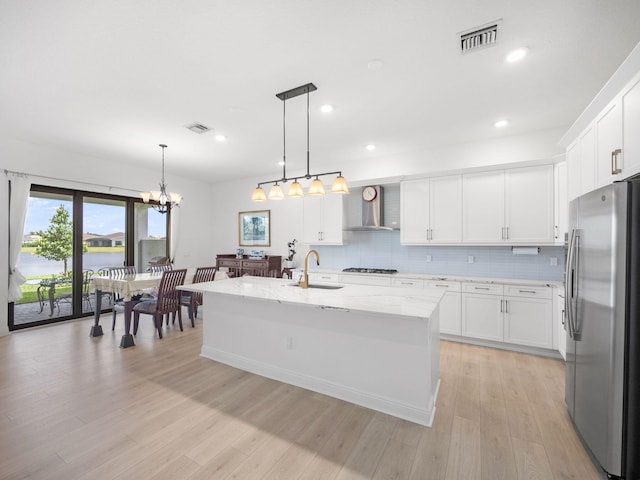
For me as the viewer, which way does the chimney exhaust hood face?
facing the viewer

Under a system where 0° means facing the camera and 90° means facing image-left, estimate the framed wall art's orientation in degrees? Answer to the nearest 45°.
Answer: approximately 45°

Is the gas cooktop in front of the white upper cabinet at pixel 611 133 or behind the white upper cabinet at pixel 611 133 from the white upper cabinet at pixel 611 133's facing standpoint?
in front

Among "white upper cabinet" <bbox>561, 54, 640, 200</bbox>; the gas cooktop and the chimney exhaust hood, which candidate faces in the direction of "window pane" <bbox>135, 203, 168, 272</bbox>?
the white upper cabinet

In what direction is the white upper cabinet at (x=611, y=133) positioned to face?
to the viewer's left

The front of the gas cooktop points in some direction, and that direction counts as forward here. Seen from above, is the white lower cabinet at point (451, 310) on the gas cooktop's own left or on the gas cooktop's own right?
on the gas cooktop's own left

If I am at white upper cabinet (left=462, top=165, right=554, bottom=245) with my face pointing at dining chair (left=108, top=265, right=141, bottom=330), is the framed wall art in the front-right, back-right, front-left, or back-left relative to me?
front-right

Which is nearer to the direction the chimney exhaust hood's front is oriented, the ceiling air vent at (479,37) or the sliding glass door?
the ceiling air vent

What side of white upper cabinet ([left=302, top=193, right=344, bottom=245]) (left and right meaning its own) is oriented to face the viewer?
front

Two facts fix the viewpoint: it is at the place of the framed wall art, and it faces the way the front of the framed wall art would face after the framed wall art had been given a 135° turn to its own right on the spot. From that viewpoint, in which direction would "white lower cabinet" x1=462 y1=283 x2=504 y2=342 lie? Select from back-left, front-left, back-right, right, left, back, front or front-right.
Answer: back-right

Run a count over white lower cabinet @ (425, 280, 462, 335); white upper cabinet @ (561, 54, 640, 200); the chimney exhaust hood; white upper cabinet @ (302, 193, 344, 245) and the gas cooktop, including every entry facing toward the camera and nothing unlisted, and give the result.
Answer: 4

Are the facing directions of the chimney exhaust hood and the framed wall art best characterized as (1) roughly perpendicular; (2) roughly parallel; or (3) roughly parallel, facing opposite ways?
roughly parallel

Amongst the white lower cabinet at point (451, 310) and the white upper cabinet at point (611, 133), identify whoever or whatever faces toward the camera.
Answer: the white lower cabinet

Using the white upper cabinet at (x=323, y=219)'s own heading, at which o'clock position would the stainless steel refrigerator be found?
The stainless steel refrigerator is roughly at 11 o'clock from the white upper cabinet.

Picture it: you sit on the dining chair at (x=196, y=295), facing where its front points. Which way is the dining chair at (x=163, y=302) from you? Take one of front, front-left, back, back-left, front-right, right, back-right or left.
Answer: left

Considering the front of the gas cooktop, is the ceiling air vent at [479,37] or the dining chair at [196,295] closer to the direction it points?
the ceiling air vent

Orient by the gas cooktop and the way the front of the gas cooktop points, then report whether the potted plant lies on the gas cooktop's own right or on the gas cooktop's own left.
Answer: on the gas cooktop's own right

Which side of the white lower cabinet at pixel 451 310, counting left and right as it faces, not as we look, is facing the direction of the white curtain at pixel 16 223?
right

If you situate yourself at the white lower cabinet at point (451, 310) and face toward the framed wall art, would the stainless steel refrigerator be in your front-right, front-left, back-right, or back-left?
back-left

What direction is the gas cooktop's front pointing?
toward the camera
